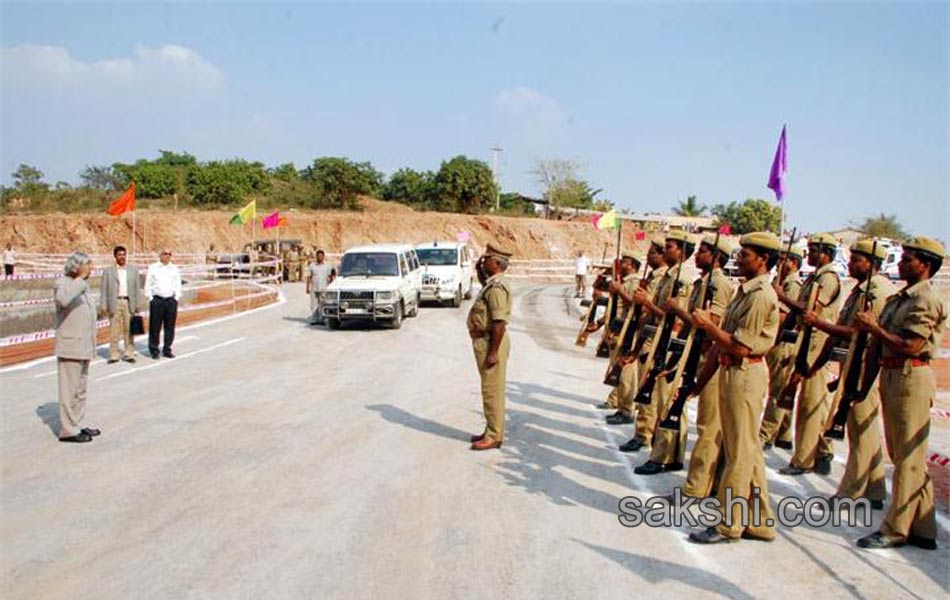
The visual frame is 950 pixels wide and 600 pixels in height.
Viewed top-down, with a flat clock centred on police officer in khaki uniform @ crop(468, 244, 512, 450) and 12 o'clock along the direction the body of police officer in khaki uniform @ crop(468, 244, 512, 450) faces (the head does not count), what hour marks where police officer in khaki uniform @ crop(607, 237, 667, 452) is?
police officer in khaki uniform @ crop(607, 237, 667, 452) is roughly at 6 o'clock from police officer in khaki uniform @ crop(468, 244, 512, 450).

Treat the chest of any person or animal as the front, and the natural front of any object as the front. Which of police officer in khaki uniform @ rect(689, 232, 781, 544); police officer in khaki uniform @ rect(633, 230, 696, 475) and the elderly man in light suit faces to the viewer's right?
the elderly man in light suit

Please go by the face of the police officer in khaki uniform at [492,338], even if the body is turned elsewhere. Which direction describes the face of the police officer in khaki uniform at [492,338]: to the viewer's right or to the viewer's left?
to the viewer's left

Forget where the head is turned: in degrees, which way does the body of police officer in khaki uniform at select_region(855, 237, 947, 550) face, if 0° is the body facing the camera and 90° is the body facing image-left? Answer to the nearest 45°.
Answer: approximately 90°

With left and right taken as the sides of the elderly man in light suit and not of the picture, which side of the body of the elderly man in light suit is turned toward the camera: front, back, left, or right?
right

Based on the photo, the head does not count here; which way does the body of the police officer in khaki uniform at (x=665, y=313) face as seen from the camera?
to the viewer's left

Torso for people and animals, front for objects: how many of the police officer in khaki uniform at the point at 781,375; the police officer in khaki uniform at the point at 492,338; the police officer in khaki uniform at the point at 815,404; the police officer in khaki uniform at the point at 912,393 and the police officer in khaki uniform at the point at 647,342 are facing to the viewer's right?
0

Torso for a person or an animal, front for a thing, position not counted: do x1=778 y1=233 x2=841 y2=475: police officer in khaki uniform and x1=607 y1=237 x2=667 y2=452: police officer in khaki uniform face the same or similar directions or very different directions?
same or similar directions

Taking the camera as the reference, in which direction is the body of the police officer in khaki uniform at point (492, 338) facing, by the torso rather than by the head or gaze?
to the viewer's left

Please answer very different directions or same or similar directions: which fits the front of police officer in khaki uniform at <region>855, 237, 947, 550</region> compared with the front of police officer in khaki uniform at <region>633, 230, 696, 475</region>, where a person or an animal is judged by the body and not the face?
same or similar directions

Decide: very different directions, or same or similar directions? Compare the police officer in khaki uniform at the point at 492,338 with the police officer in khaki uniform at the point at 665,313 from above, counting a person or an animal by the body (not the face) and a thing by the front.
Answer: same or similar directions

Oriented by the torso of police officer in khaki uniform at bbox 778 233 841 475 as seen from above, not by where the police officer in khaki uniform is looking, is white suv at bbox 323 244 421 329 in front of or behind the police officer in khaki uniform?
in front

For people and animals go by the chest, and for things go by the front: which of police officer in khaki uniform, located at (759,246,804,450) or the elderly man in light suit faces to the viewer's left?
the police officer in khaki uniform

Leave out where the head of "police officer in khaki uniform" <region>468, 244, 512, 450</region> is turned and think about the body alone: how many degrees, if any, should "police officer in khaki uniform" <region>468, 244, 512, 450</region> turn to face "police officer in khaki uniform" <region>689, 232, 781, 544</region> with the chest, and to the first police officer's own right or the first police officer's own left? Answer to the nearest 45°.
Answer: approximately 135° to the first police officer's own left
